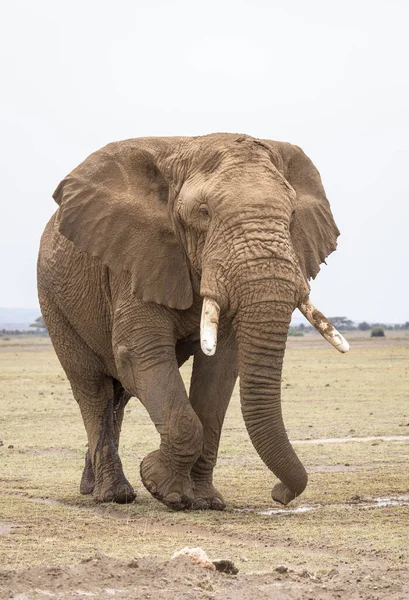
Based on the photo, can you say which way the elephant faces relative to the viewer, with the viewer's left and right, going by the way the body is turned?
facing the viewer and to the right of the viewer
